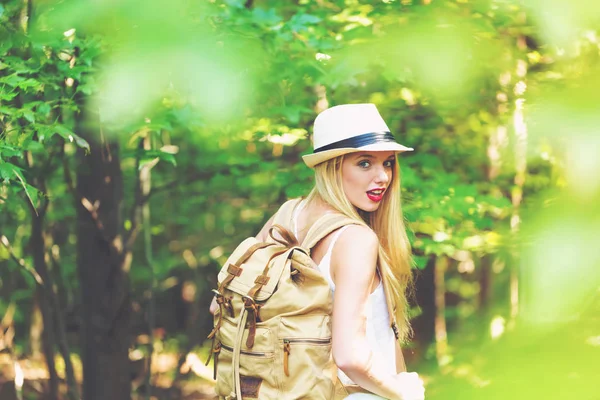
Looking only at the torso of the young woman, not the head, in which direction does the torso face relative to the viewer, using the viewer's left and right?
facing away from the viewer and to the right of the viewer

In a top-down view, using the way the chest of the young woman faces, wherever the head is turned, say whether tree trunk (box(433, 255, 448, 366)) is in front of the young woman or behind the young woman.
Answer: in front

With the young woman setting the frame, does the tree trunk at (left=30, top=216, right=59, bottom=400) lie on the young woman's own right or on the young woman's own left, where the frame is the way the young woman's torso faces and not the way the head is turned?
on the young woman's own left

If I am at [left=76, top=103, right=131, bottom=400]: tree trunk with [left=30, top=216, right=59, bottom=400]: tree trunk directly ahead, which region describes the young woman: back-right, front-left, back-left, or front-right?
back-left

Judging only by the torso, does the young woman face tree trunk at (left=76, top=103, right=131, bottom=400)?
no
